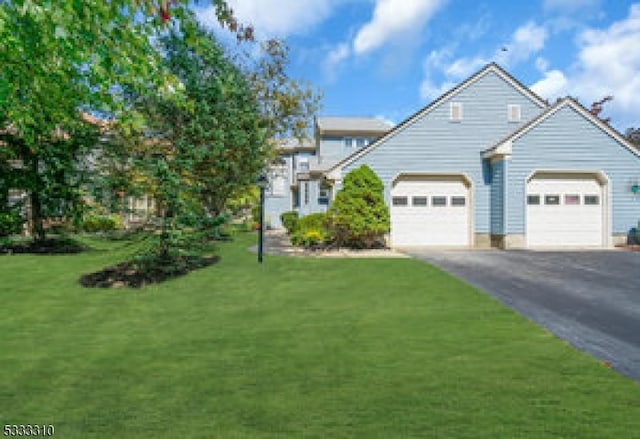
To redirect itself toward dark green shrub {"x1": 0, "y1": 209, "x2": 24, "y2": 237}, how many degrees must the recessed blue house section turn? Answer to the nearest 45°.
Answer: approximately 45° to its right

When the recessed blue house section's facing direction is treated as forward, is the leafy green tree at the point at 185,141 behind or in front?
in front

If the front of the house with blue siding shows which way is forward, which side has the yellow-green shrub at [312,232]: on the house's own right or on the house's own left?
on the house's own right

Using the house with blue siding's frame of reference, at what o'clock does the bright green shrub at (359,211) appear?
The bright green shrub is roughly at 2 o'clock from the house with blue siding.

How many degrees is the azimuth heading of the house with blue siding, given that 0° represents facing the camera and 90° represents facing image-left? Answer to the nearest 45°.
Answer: approximately 0°
